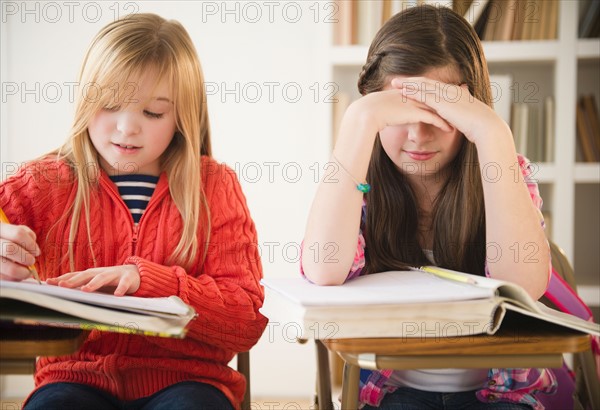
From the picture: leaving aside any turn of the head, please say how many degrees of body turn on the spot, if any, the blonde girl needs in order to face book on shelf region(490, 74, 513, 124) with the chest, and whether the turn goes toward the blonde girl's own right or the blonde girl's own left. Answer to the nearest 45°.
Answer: approximately 135° to the blonde girl's own left

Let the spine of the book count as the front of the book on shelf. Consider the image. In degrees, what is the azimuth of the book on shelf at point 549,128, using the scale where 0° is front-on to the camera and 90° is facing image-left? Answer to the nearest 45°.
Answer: approximately 0°

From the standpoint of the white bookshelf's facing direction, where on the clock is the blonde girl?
The blonde girl is roughly at 1 o'clock from the white bookshelf.
